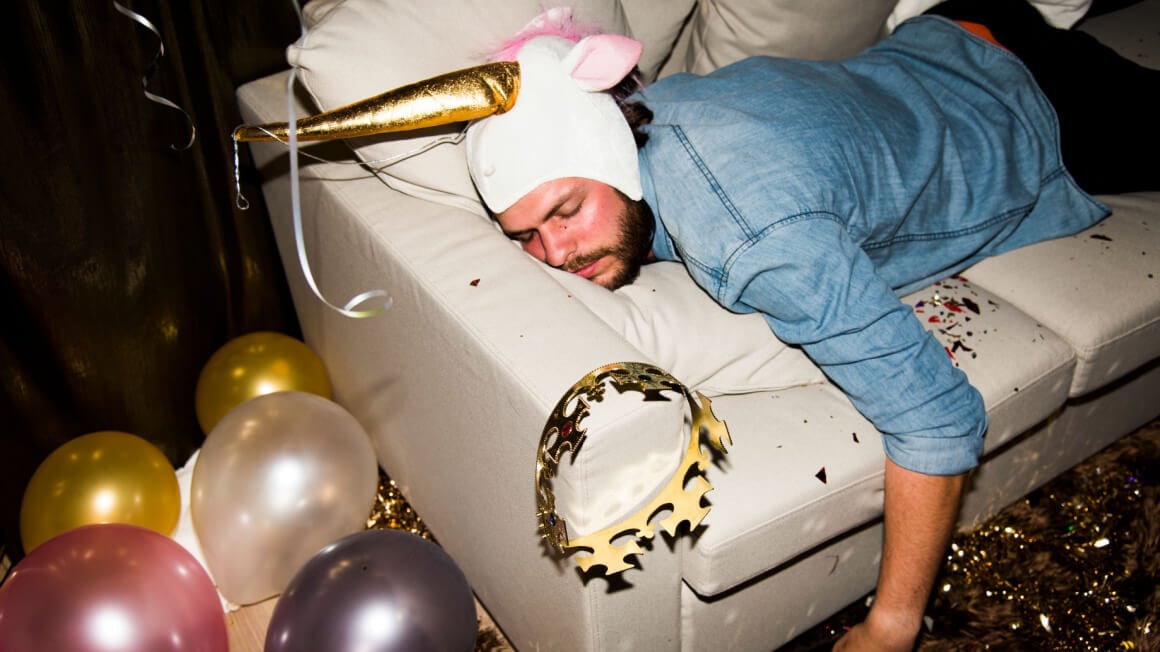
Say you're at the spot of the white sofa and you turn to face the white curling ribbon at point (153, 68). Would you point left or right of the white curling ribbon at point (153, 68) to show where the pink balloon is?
left

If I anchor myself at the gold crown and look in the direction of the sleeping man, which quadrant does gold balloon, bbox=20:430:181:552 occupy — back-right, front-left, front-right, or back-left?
back-left

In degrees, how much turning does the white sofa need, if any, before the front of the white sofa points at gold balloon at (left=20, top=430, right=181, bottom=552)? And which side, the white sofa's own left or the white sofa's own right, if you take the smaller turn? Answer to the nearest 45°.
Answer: approximately 135° to the white sofa's own right

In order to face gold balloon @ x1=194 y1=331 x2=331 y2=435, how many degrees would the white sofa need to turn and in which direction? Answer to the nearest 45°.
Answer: approximately 135° to its right

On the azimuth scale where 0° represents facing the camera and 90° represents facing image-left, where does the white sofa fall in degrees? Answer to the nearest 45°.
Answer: approximately 315°
